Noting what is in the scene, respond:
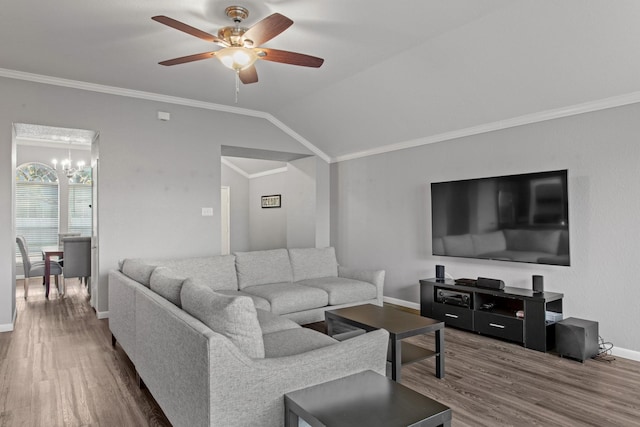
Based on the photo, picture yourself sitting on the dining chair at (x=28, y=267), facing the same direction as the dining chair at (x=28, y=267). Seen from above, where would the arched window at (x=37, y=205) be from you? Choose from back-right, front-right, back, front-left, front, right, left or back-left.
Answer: left

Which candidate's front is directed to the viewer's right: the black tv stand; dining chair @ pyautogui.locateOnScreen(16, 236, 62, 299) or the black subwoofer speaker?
the dining chair

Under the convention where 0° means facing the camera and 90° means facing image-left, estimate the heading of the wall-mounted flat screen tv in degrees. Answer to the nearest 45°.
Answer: approximately 45°

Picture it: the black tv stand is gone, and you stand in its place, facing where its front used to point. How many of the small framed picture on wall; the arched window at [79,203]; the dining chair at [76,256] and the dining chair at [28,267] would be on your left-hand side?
0

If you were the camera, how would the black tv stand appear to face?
facing the viewer and to the left of the viewer

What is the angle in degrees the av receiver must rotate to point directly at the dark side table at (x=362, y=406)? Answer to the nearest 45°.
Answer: approximately 45° to its left

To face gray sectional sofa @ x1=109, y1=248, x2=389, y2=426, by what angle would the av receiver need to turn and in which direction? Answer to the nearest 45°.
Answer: approximately 45° to its left

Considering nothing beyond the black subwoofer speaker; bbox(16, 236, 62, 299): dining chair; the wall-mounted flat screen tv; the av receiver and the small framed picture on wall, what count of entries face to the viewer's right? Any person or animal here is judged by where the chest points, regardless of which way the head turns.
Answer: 1

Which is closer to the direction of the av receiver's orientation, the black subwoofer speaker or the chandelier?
the chandelier

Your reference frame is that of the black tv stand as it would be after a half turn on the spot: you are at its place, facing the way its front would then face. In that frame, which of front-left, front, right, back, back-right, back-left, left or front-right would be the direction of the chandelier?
back-left

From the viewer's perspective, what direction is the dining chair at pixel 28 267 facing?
to the viewer's right

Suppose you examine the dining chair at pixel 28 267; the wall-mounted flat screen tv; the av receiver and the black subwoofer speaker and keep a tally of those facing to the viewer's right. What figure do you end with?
1

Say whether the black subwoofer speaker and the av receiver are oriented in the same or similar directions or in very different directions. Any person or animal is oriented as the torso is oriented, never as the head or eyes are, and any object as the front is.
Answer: same or similar directions

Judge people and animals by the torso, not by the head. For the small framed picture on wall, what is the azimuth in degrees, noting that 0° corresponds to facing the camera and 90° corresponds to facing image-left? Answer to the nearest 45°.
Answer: approximately 0°

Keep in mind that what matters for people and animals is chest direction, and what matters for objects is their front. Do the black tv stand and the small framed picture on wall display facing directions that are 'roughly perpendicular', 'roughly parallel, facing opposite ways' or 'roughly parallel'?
roughly perpendicular
